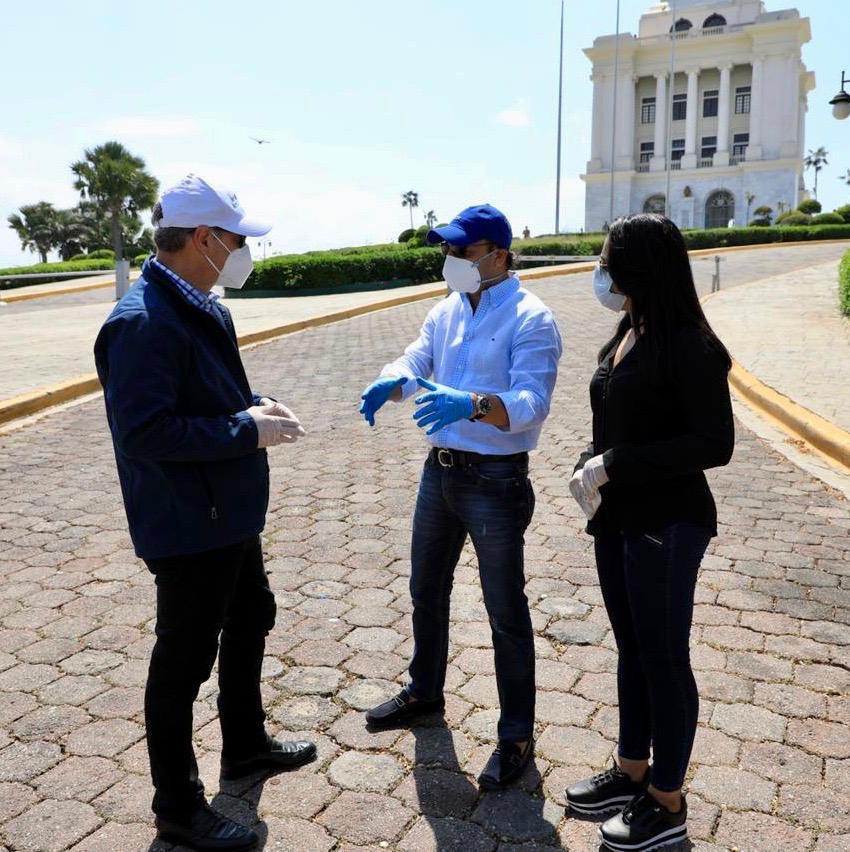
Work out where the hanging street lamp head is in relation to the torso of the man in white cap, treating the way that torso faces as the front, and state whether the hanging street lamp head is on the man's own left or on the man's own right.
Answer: on the man's own left

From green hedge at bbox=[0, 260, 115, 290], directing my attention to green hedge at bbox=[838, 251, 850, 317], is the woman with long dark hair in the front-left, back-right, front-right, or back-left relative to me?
front-right

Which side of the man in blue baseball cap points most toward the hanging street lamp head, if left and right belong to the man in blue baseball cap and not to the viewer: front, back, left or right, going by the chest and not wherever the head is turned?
back

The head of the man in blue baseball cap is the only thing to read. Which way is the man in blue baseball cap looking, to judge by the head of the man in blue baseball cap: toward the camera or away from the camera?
toward the camera

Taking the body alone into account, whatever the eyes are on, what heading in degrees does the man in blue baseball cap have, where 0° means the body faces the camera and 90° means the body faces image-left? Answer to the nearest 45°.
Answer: approximately 45°

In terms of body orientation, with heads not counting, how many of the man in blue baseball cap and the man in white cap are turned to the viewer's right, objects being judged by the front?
1

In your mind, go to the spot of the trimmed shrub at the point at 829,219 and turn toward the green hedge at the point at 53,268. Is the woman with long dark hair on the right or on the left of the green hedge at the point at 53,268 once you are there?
left

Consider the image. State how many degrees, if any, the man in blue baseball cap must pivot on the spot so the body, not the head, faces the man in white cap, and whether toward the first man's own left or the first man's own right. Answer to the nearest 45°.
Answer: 0° — they already face them

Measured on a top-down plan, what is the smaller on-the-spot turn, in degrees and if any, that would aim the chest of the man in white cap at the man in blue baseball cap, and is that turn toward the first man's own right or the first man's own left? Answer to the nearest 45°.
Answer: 0° — they already face them

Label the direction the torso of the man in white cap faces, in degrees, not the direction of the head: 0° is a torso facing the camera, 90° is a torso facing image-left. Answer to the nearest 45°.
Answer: approximately 270°

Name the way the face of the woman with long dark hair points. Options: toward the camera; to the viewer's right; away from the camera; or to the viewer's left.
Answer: to the viewer's left

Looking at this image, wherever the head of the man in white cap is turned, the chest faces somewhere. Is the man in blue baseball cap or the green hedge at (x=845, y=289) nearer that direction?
the man in blue baseball cap

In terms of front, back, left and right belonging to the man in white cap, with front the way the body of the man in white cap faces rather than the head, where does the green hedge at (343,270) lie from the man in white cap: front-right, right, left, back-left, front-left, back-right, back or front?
left

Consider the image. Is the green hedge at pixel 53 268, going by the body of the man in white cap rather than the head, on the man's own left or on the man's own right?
on the man's own left
